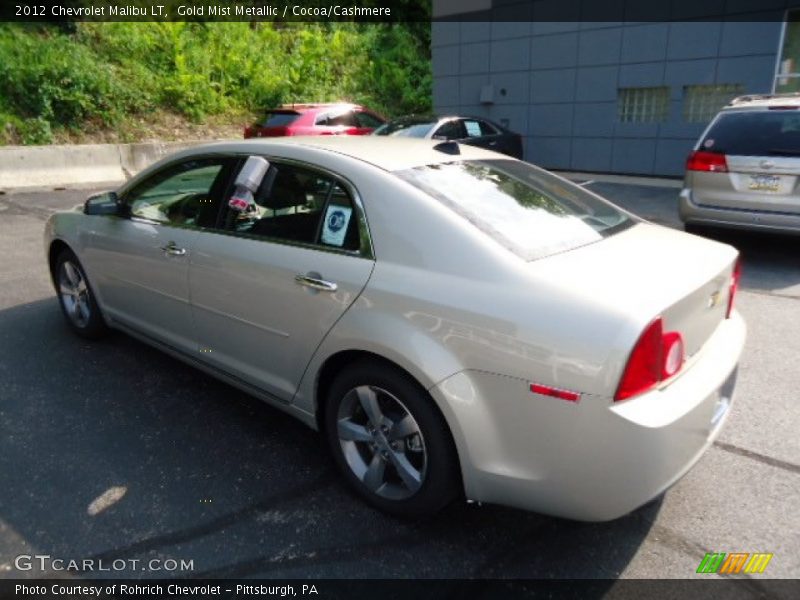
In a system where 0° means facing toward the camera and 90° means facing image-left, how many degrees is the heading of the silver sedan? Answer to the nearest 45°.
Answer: approximately 135°

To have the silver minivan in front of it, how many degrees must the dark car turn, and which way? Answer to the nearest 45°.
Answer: approximately 90° to its left

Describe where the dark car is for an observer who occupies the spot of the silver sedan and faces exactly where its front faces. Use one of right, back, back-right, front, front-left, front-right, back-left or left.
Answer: front-right

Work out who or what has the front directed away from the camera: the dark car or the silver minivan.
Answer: the silver minivan

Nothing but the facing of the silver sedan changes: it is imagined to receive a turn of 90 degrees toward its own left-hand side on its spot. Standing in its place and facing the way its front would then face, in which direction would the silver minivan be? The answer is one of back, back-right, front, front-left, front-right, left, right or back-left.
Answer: back

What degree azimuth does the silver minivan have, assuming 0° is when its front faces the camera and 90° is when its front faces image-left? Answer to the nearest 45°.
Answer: approximately 180°

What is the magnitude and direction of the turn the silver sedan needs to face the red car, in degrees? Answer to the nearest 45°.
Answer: approximately 45° to its right

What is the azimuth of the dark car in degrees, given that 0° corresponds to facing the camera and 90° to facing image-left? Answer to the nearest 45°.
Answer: approximately 45°

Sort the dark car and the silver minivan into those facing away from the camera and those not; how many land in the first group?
1

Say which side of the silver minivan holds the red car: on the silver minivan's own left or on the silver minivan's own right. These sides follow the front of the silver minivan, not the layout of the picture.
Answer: on the silver minivan's own left

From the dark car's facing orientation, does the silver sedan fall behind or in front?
in front
